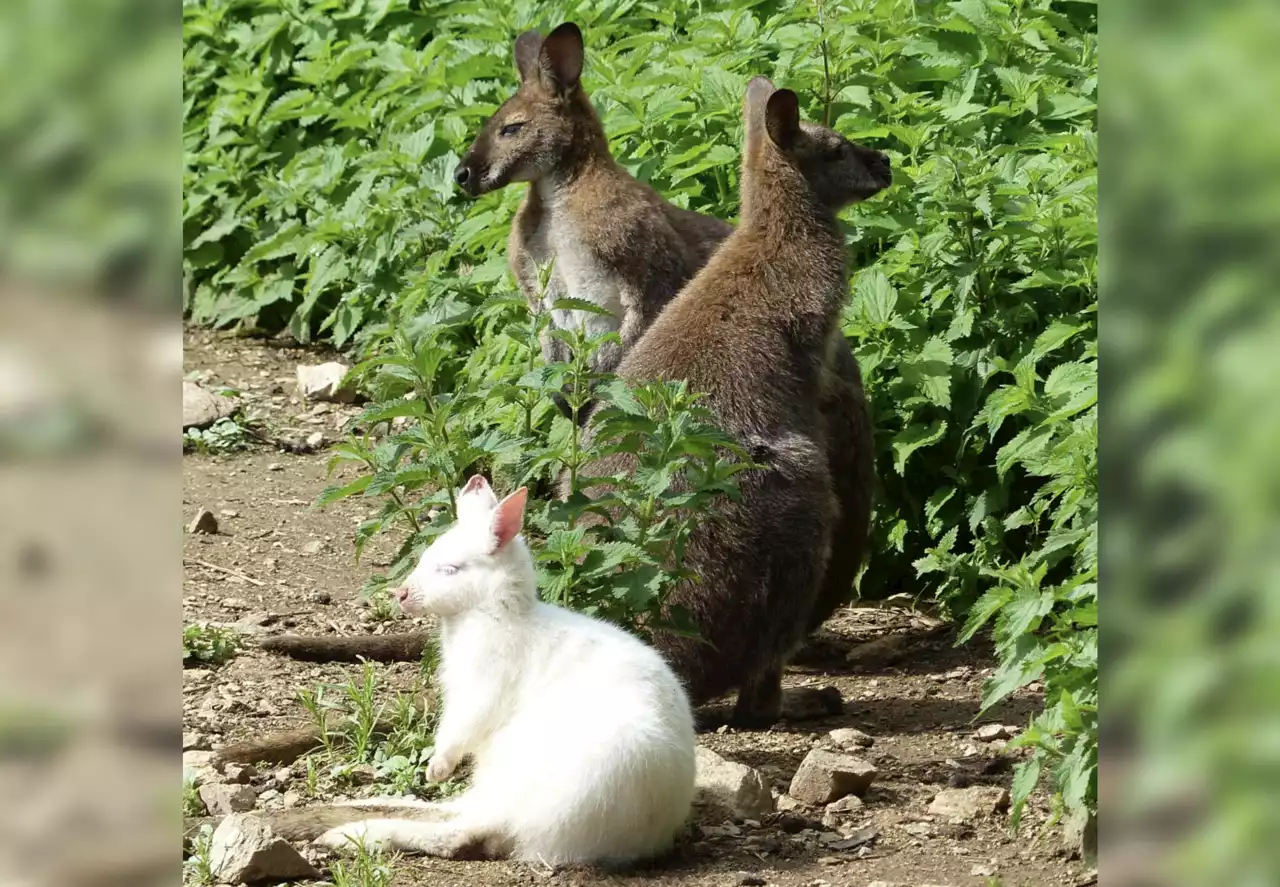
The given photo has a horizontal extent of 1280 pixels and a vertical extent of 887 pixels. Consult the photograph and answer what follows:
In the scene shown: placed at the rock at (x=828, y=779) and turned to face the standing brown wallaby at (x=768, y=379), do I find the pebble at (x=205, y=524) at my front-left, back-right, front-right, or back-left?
front-left

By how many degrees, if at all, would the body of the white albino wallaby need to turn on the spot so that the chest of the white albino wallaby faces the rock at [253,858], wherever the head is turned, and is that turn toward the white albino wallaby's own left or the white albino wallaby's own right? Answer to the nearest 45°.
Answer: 0° — it already faces it

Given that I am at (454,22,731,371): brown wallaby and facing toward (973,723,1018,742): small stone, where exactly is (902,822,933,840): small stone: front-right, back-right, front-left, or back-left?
front-right

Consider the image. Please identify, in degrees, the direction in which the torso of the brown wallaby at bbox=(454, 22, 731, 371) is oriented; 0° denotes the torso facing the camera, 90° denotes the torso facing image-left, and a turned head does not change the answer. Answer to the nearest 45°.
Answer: approximately 45°

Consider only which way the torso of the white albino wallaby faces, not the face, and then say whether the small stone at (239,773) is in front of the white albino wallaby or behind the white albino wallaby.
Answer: in front

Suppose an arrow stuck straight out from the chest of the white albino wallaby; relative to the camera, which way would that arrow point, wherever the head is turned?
to the viewer's left

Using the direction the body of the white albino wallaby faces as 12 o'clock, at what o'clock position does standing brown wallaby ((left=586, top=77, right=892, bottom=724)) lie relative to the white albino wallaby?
The standing brown wallaby is roughly at 4 o'clock from the white albino wallaby.

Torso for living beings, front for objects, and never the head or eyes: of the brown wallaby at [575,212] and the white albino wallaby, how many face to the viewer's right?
0

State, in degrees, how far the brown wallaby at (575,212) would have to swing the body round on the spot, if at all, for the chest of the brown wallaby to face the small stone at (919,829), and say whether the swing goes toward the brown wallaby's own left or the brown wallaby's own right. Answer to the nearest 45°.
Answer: approximately 45° to the brown wallaby's own left

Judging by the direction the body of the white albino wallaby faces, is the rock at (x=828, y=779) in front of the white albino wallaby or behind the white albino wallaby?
behind

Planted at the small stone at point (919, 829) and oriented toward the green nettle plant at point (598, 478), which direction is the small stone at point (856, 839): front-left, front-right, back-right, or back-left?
front-left

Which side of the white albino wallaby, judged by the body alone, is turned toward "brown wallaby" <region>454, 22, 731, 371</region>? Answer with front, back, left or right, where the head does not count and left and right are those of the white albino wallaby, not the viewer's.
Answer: right

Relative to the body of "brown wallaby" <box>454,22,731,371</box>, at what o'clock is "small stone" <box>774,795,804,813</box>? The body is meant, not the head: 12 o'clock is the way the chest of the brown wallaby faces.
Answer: The small stone is roughly at 10 o'clock from the brown wallaby.

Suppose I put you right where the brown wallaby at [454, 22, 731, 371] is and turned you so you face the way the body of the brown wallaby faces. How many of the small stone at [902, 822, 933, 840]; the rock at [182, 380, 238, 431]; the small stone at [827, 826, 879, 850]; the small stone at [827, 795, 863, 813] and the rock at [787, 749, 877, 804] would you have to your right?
1

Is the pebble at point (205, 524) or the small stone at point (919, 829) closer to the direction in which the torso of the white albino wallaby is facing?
the pebble

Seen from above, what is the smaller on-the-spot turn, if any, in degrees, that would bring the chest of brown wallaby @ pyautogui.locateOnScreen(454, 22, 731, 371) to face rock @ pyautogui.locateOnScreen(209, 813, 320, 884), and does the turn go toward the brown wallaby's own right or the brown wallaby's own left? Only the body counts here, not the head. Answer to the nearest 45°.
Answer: approximately 45° to the brown wallaby's own left
